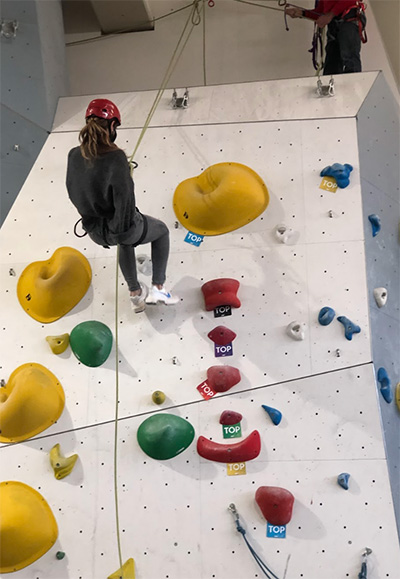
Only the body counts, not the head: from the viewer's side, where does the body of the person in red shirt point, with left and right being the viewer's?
facing the viewer and to the left of the viewer

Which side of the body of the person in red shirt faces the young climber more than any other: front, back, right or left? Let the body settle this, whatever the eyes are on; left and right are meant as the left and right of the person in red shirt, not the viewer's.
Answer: front

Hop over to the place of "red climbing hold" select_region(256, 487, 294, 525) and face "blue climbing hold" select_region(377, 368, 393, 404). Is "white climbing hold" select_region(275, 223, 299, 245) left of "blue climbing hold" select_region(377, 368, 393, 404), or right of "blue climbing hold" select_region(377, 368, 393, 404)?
left

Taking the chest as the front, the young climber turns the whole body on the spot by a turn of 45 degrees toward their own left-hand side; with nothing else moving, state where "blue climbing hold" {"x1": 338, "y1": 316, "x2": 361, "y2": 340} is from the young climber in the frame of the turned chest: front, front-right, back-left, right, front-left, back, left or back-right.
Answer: right

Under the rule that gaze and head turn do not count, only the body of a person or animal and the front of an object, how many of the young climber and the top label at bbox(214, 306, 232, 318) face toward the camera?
1

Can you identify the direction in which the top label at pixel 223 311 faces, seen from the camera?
facing the viewer

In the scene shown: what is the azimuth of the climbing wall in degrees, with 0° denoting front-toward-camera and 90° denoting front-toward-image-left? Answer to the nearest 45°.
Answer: approximately 0°

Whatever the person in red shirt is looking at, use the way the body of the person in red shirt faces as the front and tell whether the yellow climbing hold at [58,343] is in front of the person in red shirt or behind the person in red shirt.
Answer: in front

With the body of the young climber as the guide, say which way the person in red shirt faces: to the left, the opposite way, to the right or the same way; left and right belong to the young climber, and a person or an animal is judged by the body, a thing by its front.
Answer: the opposite way

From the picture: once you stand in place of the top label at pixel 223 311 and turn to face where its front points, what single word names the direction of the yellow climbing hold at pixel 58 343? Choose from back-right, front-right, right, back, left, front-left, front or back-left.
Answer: right

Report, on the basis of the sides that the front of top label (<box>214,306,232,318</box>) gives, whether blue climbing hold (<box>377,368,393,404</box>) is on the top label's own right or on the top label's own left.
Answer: on the top label's own left

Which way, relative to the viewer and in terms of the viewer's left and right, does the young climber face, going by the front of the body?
facing away from the viewer and to the right of the viewer
